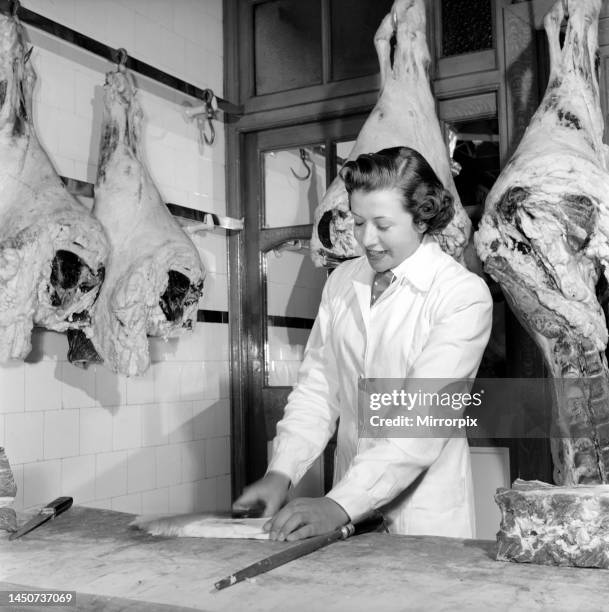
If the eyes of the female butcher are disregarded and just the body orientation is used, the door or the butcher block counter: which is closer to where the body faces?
the butcher block counter

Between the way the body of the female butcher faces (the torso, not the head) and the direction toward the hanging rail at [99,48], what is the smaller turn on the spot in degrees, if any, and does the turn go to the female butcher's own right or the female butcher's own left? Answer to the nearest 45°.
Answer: approximately 90° to the female butcher's own right

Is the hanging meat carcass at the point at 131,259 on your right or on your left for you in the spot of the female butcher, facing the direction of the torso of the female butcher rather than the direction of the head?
on your right

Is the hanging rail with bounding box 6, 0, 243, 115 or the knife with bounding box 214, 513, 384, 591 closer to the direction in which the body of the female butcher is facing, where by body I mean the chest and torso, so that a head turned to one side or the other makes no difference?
the knife

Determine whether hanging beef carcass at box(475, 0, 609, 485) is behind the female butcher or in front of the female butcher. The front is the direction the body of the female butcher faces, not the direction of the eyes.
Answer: behind

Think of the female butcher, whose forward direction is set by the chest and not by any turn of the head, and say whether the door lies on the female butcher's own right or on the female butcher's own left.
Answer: on the female butcher's own right

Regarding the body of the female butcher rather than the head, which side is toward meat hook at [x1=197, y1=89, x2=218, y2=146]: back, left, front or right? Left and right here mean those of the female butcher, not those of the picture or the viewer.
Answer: right

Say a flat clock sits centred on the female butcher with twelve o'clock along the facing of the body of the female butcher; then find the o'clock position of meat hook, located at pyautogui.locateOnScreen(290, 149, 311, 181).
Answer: The meat hook is roughly at 4 o'clock from the female butcher.

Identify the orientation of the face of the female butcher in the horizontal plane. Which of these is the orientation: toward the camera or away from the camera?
toward the camera

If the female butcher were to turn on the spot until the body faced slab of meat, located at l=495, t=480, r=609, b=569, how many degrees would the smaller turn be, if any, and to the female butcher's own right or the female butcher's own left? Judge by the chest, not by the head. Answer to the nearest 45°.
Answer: approximately 45° to the female butcher's own left

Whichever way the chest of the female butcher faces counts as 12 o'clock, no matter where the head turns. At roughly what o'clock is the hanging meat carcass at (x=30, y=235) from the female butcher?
The hanging meat carcass is roughly at 2 o'clock from the female butcher.

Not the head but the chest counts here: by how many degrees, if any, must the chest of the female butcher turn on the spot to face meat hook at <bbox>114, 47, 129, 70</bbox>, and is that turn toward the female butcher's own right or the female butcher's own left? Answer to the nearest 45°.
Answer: approximately 90° to the female butcher's own right
